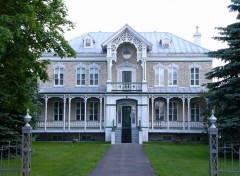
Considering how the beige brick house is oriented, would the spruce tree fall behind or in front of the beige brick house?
in front

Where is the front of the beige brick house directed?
toward the camera

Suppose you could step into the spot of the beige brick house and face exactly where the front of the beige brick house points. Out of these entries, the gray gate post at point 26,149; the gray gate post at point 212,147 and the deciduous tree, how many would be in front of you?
3

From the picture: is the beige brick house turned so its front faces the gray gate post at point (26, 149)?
yes

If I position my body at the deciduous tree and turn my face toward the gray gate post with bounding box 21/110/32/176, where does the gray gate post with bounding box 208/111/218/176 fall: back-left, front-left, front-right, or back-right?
front-left

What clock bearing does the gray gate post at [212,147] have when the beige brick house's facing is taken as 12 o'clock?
The gray gate post is roughly at 12 o'clock from the beige brick house.

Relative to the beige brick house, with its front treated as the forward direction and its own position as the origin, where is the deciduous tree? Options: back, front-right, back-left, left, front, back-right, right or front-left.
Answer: front

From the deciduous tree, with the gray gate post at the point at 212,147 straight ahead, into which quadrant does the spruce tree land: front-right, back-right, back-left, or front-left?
front-left

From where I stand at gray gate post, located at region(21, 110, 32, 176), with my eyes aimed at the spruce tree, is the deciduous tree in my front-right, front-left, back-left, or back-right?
front-left
